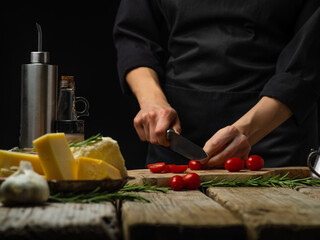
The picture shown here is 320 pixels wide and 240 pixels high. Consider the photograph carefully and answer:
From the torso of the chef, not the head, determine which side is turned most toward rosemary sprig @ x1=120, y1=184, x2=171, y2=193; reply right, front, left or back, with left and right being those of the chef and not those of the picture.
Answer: front

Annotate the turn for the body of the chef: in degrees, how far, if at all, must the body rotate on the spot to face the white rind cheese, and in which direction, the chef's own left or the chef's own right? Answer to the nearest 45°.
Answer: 0° — they already face it

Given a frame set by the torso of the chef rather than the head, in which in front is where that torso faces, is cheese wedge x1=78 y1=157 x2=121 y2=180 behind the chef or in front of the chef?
in front

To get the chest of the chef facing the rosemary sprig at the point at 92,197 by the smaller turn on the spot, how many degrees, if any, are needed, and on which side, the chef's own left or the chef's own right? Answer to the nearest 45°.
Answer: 0° — they already face it

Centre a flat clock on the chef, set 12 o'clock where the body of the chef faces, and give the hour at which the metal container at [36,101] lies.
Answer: The metal container is roughly at 2 o'clock from the chef.

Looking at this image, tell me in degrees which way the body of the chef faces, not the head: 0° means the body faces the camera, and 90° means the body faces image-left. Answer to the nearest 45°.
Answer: approximately 0°

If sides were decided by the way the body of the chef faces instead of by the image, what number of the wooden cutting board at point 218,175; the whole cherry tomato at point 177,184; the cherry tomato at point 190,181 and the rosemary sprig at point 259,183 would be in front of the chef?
4

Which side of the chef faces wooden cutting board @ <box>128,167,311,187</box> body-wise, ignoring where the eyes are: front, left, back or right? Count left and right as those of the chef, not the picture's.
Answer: front

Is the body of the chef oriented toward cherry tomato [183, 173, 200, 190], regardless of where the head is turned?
yes

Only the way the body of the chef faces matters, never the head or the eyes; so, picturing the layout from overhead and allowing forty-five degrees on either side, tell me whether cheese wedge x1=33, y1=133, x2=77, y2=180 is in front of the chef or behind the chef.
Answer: in front
